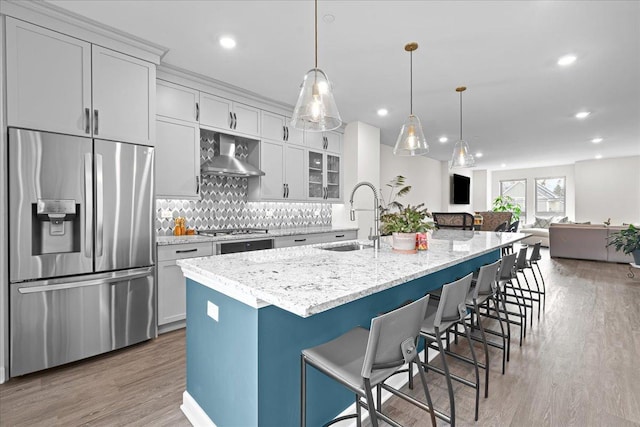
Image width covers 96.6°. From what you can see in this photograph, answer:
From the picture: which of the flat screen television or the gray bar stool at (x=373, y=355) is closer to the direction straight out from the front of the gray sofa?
the flat screen television

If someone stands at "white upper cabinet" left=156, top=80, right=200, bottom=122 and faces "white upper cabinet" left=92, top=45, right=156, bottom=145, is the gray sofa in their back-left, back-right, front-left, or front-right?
back-left

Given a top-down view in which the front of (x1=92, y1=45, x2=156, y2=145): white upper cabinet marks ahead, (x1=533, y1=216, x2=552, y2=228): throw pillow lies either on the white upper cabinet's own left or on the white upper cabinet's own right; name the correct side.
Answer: on the white upper cabinet's own left

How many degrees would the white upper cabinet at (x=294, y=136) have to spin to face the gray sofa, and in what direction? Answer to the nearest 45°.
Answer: approximately 45° to its left

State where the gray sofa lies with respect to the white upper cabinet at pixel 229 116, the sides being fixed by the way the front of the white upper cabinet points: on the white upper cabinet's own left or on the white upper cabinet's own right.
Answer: on the white upper cabinet's own left

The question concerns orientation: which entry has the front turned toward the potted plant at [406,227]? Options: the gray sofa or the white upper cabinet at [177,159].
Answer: the white upper cabinet

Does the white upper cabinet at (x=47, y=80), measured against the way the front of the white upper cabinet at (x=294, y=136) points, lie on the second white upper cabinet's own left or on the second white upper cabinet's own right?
on the second white upper cabinet's own right

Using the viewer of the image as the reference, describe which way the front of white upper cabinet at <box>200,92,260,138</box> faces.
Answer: facing the viewer and to the right of the viewer

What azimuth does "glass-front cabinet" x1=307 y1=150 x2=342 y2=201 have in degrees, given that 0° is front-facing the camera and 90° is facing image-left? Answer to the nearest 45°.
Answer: approximately 315°

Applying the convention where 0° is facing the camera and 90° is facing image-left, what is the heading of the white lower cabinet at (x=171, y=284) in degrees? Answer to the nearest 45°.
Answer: approximately 315°

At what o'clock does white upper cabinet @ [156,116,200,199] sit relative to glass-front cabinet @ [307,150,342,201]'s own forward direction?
The white upper cabinet is roughly at 3 o'clock from the glass-front cabinet.

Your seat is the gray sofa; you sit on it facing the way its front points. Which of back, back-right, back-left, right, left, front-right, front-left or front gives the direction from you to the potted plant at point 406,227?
back

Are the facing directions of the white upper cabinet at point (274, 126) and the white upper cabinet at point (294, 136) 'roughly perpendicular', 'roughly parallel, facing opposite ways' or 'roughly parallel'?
roughly parallel

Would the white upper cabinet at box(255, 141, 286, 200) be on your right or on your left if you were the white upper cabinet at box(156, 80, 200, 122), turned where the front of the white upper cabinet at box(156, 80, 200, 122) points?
on your left

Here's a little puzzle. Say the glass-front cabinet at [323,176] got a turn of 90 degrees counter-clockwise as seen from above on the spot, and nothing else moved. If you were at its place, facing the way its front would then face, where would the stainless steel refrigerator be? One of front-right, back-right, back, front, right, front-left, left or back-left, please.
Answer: back

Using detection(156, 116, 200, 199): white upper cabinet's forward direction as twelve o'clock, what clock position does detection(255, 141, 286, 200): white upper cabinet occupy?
detection(255, 141, 286, 200): white upper cabinet is roughly at 10 o'clock from detection(156, 116, 200, 199): white upper cabinet.

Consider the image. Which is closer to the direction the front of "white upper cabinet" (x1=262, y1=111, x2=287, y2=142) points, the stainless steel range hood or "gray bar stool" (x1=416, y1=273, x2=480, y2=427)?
the gray bar stool
